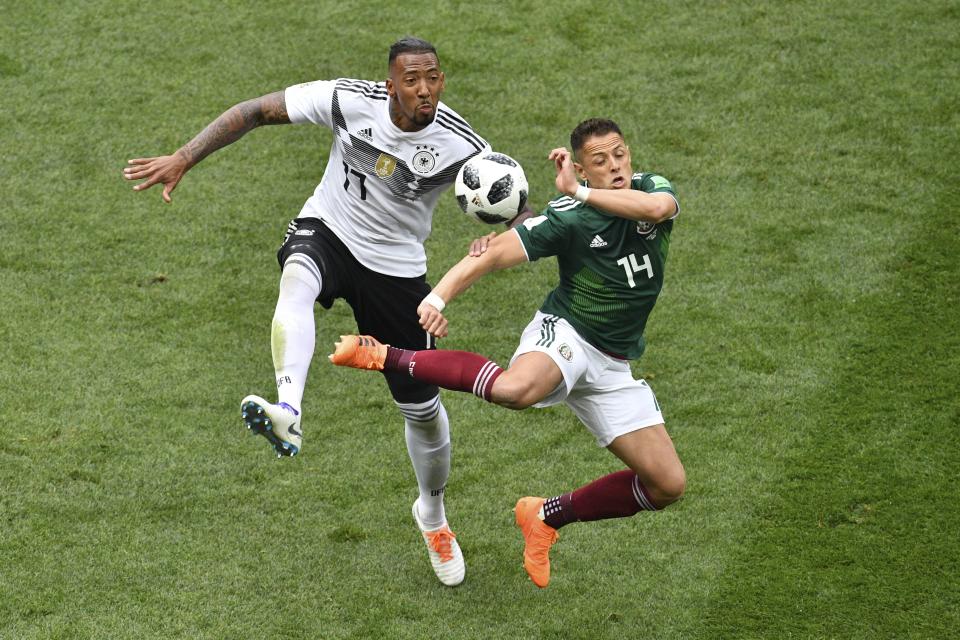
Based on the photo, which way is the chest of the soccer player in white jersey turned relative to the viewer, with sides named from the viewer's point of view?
facing the viewer

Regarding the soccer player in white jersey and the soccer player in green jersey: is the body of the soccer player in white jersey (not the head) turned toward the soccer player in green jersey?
no

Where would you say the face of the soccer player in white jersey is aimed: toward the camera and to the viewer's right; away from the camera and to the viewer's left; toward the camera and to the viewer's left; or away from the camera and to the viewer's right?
toward the camera and to the viewer's right

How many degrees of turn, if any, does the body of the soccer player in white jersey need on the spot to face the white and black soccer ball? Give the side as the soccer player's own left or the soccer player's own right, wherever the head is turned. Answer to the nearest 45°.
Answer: approximately 45° to the soccer player's own left
